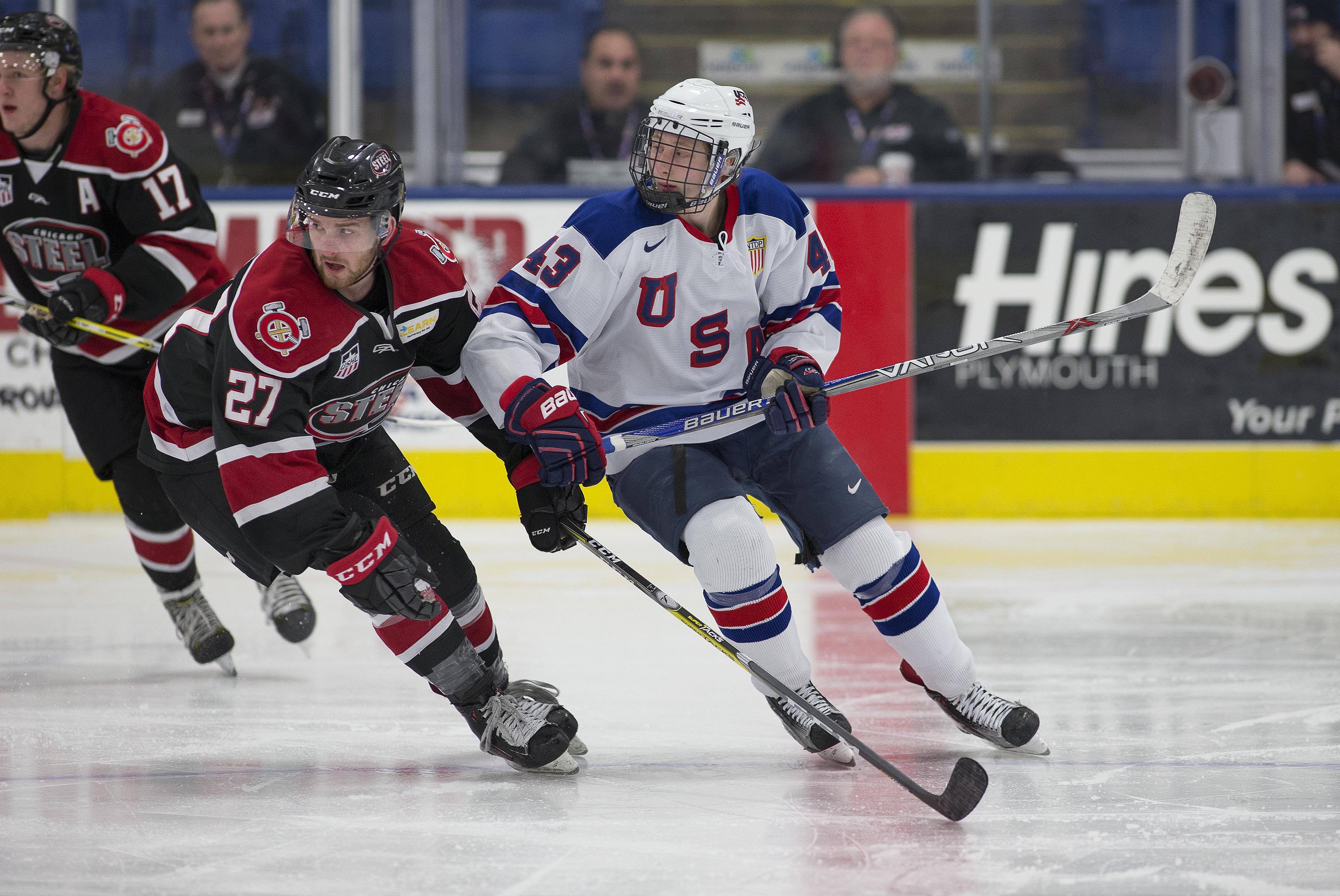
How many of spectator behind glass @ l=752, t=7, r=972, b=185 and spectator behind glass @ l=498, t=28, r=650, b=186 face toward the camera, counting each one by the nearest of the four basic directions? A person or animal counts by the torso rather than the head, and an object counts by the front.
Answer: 2

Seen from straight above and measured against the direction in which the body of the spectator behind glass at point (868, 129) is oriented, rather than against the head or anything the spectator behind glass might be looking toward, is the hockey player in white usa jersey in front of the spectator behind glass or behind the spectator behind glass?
in front

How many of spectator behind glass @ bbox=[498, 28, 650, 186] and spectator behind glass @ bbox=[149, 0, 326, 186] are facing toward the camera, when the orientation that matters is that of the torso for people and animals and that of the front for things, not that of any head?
2

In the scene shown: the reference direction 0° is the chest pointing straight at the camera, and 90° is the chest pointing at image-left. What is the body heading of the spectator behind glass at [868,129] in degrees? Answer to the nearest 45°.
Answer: approximately 0°
